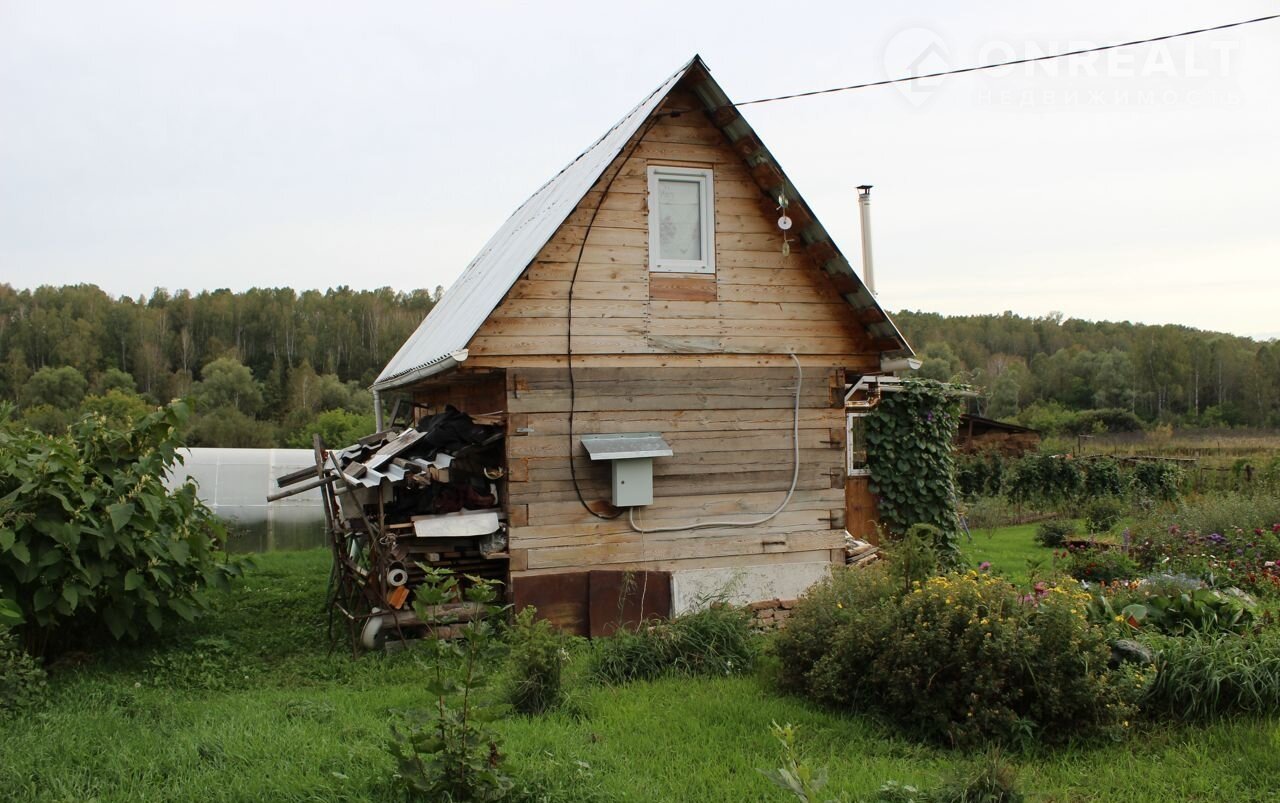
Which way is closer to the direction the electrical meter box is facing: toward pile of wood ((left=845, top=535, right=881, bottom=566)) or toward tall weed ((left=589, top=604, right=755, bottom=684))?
the tall weed

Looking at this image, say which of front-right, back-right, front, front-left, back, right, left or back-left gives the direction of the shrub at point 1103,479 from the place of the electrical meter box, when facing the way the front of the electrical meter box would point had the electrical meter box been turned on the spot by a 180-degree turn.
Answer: front-right

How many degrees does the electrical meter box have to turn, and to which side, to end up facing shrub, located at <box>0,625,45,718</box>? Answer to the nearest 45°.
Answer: approximately 45° to its right

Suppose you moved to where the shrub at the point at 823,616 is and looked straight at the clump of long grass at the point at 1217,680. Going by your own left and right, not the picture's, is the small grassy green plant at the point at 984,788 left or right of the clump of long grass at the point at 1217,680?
right

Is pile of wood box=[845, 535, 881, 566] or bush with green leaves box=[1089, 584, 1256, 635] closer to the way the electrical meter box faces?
the bush with green leaves

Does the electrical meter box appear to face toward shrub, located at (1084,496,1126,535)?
no

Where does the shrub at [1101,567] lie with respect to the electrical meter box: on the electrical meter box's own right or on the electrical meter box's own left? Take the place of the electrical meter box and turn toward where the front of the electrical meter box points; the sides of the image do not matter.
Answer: on the electrical meter box's own left

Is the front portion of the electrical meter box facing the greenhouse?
no

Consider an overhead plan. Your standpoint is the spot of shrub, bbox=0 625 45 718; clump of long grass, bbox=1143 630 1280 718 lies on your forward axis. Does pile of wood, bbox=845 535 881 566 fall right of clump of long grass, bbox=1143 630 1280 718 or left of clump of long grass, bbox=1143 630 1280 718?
left

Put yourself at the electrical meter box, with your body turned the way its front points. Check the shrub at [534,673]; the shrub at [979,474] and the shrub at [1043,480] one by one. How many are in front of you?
1

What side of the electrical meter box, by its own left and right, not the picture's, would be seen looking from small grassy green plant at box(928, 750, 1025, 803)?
front

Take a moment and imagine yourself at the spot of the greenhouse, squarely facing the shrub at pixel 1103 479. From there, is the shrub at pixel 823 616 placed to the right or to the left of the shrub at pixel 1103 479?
right

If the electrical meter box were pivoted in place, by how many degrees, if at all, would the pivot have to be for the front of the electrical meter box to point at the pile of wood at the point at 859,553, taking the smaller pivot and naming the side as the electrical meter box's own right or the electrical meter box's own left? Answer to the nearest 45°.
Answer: approximately 135° to the electrical meter box's own left

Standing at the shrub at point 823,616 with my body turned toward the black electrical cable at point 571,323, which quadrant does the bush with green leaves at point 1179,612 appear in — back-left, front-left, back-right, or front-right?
back-right

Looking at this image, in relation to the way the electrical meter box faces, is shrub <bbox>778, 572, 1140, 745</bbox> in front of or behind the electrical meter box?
in front

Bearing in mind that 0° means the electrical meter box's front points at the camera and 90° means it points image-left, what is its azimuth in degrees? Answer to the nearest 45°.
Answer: approximately 0°

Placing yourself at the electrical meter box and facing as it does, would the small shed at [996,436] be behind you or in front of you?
behind

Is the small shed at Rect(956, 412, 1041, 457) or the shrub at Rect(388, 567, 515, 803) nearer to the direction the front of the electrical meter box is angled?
the shrub

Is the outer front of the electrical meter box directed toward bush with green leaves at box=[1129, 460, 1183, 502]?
no
